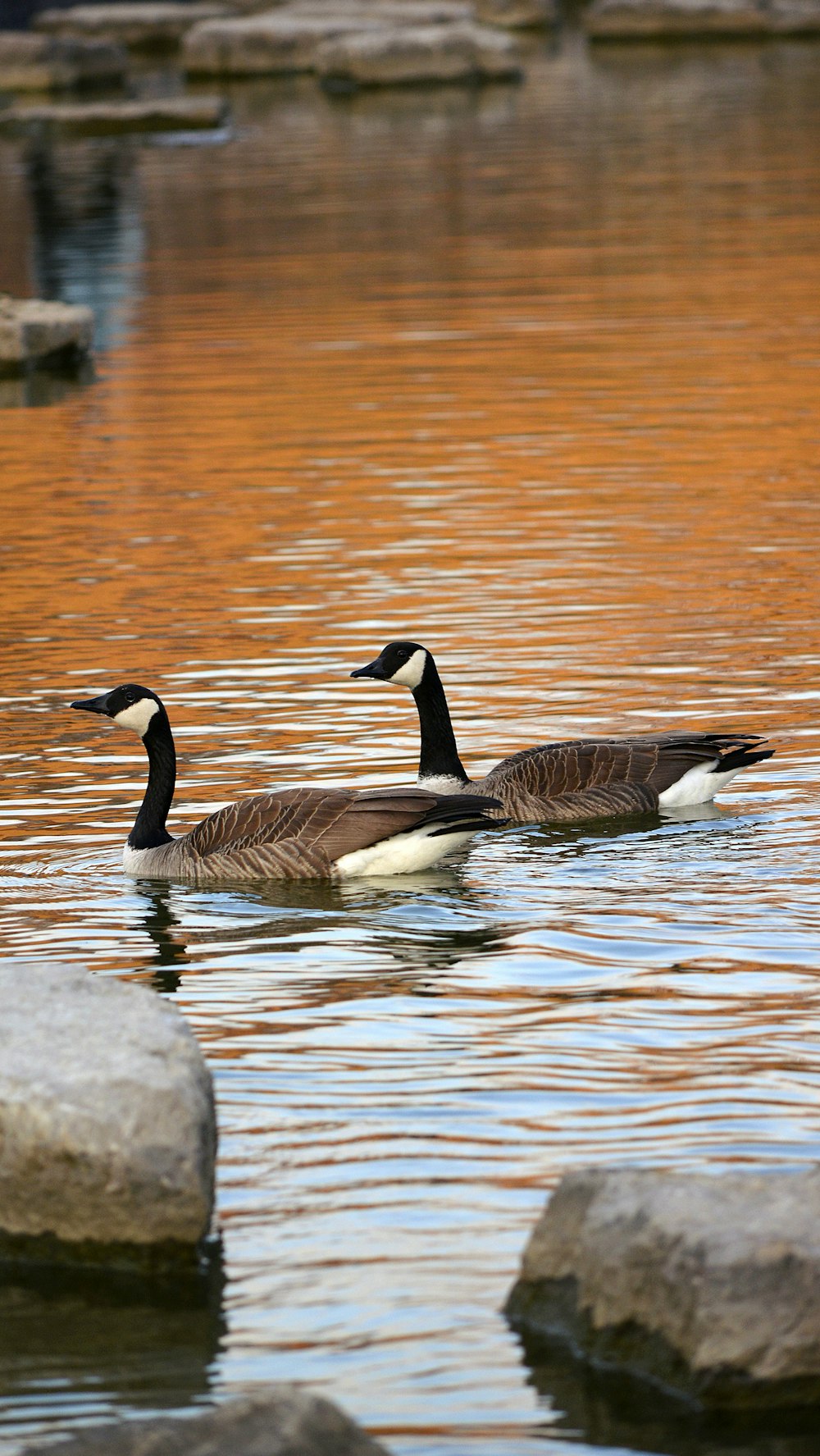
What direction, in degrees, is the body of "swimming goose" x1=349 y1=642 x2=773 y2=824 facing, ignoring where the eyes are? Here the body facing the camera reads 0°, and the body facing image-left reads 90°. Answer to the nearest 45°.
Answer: approximately 90°

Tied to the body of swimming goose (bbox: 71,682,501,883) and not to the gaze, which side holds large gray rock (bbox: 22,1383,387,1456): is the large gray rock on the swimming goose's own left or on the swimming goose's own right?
on the swimming goose's own left

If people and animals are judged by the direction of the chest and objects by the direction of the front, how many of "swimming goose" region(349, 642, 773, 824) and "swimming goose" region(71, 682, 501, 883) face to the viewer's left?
2

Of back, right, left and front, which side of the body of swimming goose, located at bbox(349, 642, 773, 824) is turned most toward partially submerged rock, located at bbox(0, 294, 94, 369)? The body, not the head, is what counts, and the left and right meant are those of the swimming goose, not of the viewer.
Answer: right

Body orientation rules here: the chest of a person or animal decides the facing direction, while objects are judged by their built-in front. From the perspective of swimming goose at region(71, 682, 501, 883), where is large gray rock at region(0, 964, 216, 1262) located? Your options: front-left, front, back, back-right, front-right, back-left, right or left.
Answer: left

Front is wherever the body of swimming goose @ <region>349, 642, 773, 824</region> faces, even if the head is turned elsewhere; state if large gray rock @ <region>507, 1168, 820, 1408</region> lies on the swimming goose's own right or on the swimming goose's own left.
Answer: on the swimming goose's own left

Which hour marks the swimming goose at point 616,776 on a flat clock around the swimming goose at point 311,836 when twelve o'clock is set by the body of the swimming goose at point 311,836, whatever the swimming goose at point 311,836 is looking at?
the swimming goose at point 616,776 is roughly at 5 o'clock from the swimming goose at point 311,836.

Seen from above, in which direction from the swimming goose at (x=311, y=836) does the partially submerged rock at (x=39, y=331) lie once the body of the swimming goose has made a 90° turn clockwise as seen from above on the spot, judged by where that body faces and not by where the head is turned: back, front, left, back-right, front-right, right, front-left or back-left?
front

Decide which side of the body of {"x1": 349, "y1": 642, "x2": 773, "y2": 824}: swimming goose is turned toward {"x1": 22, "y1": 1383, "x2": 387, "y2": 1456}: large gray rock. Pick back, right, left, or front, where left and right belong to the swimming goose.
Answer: left

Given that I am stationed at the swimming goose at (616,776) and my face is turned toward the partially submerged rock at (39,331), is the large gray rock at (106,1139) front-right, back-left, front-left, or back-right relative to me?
back-left

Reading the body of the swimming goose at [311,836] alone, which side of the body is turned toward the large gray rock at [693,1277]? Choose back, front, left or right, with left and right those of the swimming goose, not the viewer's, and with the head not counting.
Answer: left

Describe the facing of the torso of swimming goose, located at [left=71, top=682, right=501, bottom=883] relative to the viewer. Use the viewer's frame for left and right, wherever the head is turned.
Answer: facing to the left of the viewer
